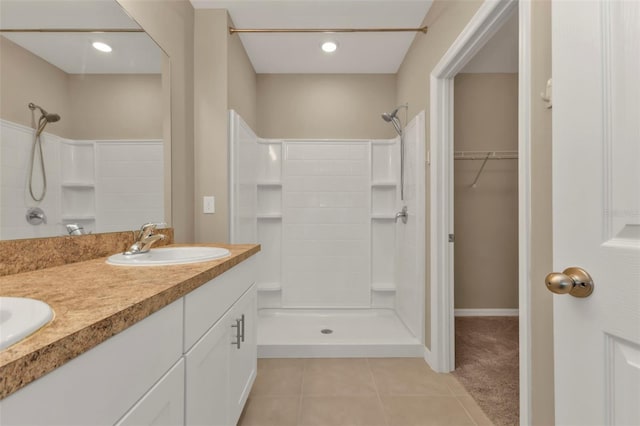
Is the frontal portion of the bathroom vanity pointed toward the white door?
yes

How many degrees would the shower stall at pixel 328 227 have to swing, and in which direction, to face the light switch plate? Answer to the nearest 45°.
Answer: approximately 45° to its right

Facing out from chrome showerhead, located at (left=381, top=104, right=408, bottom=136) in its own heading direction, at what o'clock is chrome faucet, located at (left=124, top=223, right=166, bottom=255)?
The chrome faucet is roughly at 10 o'clock from the chrome showerhead.

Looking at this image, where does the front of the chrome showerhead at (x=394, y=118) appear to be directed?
to the viewer's left

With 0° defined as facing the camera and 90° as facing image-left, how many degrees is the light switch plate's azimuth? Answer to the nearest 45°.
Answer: approximately 0°

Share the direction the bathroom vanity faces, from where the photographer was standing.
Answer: facing the viewer and to the right of the viewer

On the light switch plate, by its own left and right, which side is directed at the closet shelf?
left

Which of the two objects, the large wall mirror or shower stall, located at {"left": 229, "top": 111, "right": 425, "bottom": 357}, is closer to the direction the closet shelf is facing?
the large wall mirror

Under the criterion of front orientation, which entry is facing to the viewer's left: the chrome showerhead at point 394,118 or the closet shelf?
the chrome showerhead
